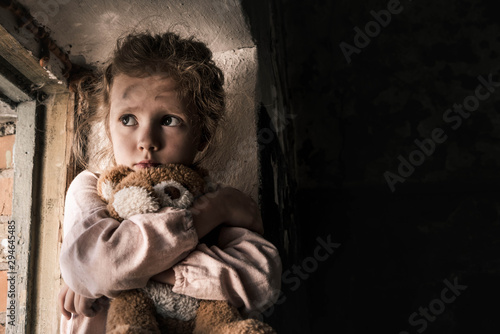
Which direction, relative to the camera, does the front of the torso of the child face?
toward the camera
